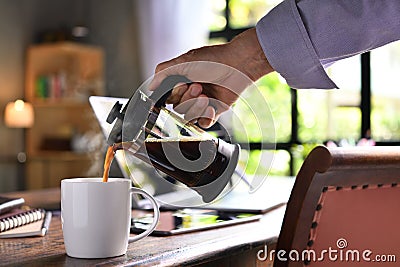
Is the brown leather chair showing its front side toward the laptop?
yes

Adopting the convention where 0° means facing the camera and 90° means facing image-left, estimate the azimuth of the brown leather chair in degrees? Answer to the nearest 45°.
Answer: approximately 135°
